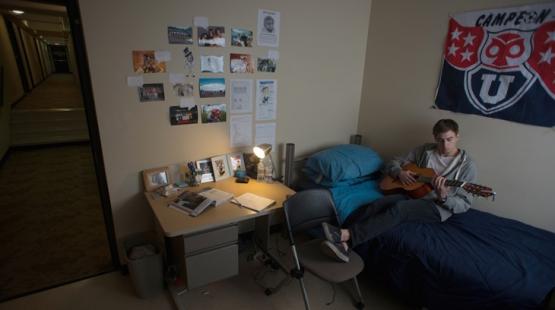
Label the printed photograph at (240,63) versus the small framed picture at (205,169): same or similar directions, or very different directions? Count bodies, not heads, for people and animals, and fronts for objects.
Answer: same or similar directions

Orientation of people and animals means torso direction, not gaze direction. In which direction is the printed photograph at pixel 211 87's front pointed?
toward the camera

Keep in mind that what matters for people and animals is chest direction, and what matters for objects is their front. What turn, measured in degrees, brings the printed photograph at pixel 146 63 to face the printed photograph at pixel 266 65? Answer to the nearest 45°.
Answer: approximately 90° to its left

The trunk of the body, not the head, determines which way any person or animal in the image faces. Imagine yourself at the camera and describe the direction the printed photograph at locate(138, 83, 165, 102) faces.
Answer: facing the viewer

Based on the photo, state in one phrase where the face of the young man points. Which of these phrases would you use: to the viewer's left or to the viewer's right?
to the viewer's left

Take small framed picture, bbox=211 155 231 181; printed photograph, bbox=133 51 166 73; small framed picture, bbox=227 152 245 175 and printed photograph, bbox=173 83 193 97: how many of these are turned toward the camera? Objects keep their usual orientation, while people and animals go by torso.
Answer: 4

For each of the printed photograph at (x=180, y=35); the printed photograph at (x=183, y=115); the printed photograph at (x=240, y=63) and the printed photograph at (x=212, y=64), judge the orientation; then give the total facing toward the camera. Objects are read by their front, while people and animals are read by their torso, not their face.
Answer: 4

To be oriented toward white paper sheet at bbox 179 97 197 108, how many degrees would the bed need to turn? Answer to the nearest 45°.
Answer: approximately 135° to its right

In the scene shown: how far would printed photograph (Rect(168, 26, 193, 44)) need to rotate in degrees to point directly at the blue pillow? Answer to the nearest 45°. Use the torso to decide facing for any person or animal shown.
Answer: approximately 90° to its left

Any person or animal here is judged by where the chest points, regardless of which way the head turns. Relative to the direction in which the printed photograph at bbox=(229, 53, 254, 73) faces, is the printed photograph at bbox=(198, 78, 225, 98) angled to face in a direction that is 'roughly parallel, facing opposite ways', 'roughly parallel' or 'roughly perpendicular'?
roughly parallel

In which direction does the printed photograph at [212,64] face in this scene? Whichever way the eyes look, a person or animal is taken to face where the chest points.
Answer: toward the camera

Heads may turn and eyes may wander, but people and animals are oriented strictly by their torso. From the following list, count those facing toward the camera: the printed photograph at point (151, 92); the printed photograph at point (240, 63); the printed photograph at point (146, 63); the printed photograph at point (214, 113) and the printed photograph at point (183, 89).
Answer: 5

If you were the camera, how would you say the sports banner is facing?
facing the viewer and to the left of the viewer

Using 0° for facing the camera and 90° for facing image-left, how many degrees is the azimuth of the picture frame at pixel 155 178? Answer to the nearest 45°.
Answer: approximately 315°
